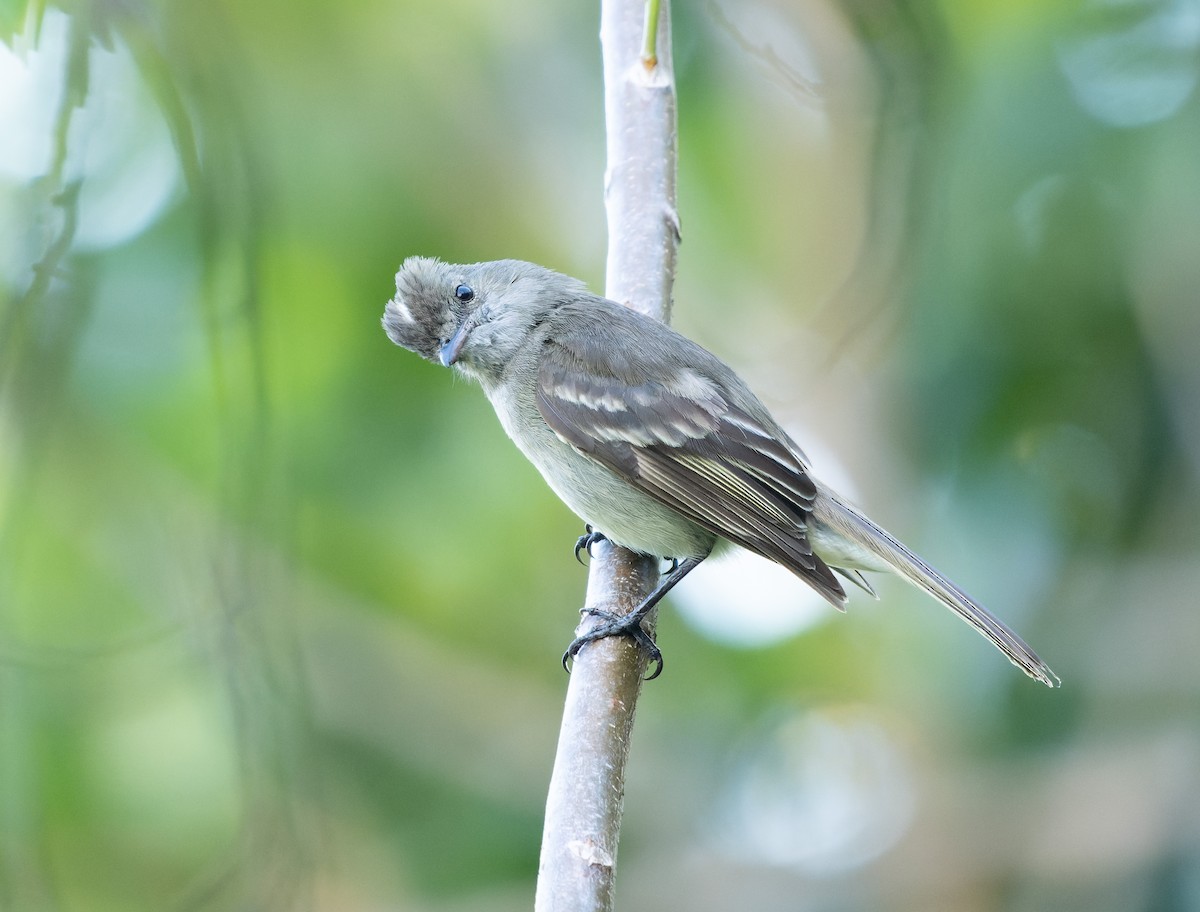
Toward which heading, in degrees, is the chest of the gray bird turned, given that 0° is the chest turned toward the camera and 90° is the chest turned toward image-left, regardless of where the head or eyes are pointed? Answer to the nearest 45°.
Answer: approximately 90°
